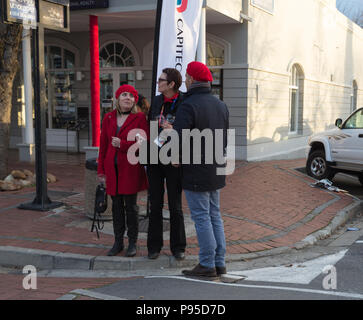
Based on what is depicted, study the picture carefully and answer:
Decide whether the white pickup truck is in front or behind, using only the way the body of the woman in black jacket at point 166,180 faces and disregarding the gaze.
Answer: behind

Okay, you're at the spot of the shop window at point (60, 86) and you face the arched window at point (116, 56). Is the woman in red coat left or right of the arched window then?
right

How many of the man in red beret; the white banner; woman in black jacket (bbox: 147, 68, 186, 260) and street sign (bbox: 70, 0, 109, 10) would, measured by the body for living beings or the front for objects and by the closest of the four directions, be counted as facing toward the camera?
3

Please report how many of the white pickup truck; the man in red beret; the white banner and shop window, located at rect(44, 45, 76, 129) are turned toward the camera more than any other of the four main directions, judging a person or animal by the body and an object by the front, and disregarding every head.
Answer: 2

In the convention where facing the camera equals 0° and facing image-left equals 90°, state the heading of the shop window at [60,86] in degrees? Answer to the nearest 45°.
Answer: approximately 0°
